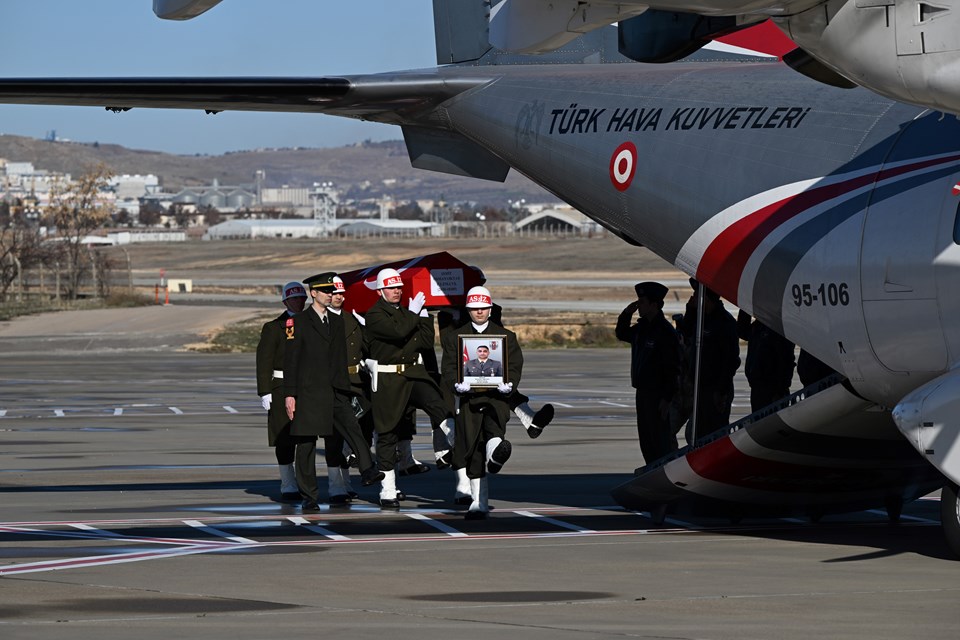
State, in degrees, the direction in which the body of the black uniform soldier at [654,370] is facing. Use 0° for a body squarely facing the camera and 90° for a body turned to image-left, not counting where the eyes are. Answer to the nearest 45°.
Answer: approximately 45°

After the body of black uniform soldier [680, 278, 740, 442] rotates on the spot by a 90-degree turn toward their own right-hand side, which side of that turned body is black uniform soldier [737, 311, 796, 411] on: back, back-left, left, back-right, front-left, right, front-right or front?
right

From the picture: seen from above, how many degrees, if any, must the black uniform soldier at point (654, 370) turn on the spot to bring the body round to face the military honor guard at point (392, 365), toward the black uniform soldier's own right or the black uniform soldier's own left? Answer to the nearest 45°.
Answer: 0° — they already face them

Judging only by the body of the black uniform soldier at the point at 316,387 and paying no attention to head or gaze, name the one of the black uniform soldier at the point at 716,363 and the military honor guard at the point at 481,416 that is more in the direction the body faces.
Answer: the military honor guard

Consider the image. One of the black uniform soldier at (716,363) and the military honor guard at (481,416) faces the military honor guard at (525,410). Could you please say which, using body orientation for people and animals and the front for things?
the black uniform soldier

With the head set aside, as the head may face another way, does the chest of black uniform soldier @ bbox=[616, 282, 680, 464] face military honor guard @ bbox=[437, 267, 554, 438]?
yes
